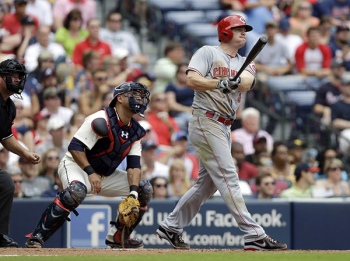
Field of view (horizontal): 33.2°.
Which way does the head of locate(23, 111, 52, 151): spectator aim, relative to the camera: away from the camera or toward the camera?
toward the camera

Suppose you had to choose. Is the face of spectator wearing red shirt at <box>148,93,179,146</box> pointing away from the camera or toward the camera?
toward the camera

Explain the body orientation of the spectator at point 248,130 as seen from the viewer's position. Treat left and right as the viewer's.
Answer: facing the viewer

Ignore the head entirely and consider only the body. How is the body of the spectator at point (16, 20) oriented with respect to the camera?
toward the camera

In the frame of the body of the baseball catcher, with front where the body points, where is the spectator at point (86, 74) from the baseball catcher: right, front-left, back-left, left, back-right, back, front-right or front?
back-left

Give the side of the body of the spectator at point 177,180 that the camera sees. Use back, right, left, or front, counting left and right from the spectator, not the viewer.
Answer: front

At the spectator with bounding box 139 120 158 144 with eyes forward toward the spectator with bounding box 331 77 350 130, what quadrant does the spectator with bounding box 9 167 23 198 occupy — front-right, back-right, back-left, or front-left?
back-right

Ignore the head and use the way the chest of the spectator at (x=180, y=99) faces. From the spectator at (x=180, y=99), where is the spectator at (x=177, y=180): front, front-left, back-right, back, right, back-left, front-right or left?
front-right

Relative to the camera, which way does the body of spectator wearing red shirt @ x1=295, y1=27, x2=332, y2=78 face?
toward the camera

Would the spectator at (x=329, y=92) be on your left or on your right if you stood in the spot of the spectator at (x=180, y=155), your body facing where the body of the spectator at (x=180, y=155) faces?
on your left

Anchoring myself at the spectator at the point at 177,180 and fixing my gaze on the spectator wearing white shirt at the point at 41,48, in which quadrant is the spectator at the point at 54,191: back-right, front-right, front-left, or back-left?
front-left

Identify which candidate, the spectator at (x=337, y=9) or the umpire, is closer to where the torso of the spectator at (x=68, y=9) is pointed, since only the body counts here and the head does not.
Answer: the umpire
